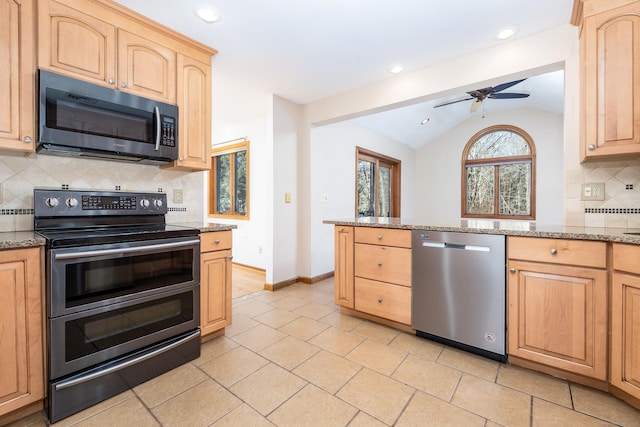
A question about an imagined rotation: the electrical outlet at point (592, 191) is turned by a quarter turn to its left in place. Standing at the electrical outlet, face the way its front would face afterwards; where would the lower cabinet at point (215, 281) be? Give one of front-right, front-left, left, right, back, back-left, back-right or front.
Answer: back-right

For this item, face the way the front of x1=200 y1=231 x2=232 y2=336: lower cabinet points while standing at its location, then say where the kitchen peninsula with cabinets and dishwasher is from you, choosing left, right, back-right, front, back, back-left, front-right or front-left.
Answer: front

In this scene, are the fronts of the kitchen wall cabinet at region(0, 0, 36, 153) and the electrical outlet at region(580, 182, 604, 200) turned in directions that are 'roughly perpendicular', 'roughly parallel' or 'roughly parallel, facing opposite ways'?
roughly perpendicular

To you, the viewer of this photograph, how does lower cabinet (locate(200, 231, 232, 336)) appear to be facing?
facing the viewer and to the right of the viewer

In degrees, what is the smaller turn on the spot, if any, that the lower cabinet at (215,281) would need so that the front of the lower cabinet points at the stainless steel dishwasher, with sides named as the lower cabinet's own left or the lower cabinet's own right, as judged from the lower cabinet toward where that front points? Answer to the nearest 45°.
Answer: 0° — it already faces it

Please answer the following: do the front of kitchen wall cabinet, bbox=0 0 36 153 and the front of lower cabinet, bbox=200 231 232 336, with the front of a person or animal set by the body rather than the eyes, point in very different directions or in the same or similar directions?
same or similar directions

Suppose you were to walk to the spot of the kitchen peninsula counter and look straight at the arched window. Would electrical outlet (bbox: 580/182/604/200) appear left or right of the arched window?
right

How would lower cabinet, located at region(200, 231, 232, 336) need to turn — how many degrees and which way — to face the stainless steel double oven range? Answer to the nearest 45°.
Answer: approximately 90° to its right

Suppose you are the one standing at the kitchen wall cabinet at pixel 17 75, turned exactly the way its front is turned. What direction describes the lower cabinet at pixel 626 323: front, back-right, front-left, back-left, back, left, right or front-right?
front-left

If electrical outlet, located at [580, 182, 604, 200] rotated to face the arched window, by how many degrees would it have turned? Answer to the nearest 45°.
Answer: approximately 180°

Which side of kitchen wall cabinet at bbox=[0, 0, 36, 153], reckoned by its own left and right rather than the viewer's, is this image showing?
front

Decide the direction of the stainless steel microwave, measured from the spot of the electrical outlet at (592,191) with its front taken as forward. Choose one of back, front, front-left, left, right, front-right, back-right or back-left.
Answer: front-right

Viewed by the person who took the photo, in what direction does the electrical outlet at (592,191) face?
facing the viewer
